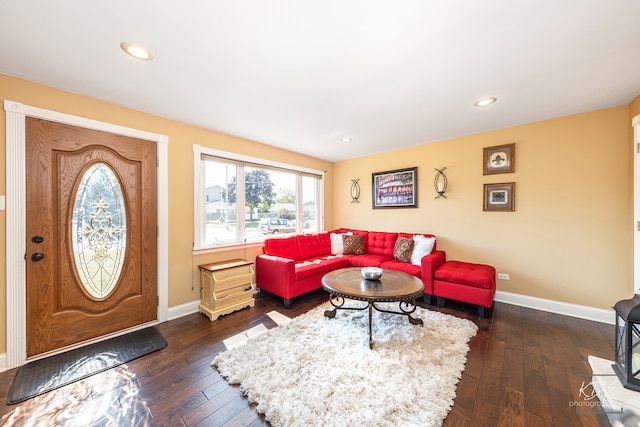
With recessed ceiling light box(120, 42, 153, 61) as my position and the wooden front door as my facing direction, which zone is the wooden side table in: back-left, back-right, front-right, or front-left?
front-right

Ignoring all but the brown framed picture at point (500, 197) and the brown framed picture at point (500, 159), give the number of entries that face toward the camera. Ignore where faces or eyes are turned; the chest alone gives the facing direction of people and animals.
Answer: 2

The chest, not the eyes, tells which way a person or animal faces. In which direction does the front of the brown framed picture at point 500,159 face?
toward the camera

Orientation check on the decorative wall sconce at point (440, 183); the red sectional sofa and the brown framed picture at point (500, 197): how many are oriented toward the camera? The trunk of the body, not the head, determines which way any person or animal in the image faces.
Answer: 3

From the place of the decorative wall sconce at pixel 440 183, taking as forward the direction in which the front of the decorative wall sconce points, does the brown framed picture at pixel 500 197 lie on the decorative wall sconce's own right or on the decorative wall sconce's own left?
on the decorative wall sconce's own left

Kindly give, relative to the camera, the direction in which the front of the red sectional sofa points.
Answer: facing the viewer

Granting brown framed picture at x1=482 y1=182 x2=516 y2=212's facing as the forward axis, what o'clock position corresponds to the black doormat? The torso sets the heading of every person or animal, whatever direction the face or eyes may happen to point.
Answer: The black doormat is roughly at 1 o'clock from the brown framed picture.

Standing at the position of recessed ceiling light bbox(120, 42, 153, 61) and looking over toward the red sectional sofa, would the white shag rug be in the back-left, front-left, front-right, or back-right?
front-right

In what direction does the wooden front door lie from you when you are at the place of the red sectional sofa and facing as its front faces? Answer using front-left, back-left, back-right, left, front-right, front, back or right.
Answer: front-right

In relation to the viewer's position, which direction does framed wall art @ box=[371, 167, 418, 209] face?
facing the viewer and to the left of the viewer
